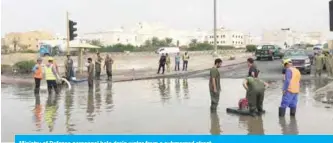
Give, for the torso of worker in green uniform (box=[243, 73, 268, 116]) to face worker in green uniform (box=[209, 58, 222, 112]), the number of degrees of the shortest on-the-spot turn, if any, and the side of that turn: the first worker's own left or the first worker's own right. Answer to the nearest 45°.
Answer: approximately 45° to the first worker's own left

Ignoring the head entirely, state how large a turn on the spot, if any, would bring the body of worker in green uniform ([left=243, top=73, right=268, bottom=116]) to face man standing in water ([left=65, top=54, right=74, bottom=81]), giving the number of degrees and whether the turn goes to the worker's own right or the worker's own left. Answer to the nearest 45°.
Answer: approximately 45° to the worker's own left
